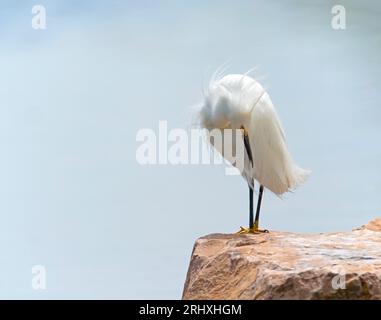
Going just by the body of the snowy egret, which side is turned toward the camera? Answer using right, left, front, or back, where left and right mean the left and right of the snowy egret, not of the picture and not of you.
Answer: left
